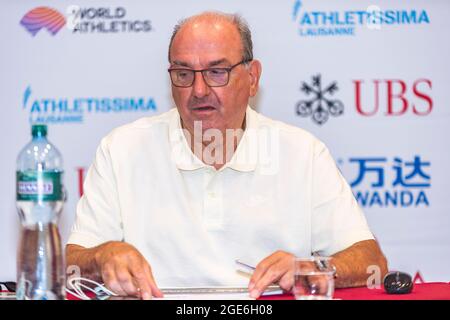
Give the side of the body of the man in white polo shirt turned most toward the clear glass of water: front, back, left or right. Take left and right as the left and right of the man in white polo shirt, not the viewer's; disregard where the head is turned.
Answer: front

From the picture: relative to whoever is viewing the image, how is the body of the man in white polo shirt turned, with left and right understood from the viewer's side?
facing the viewer
